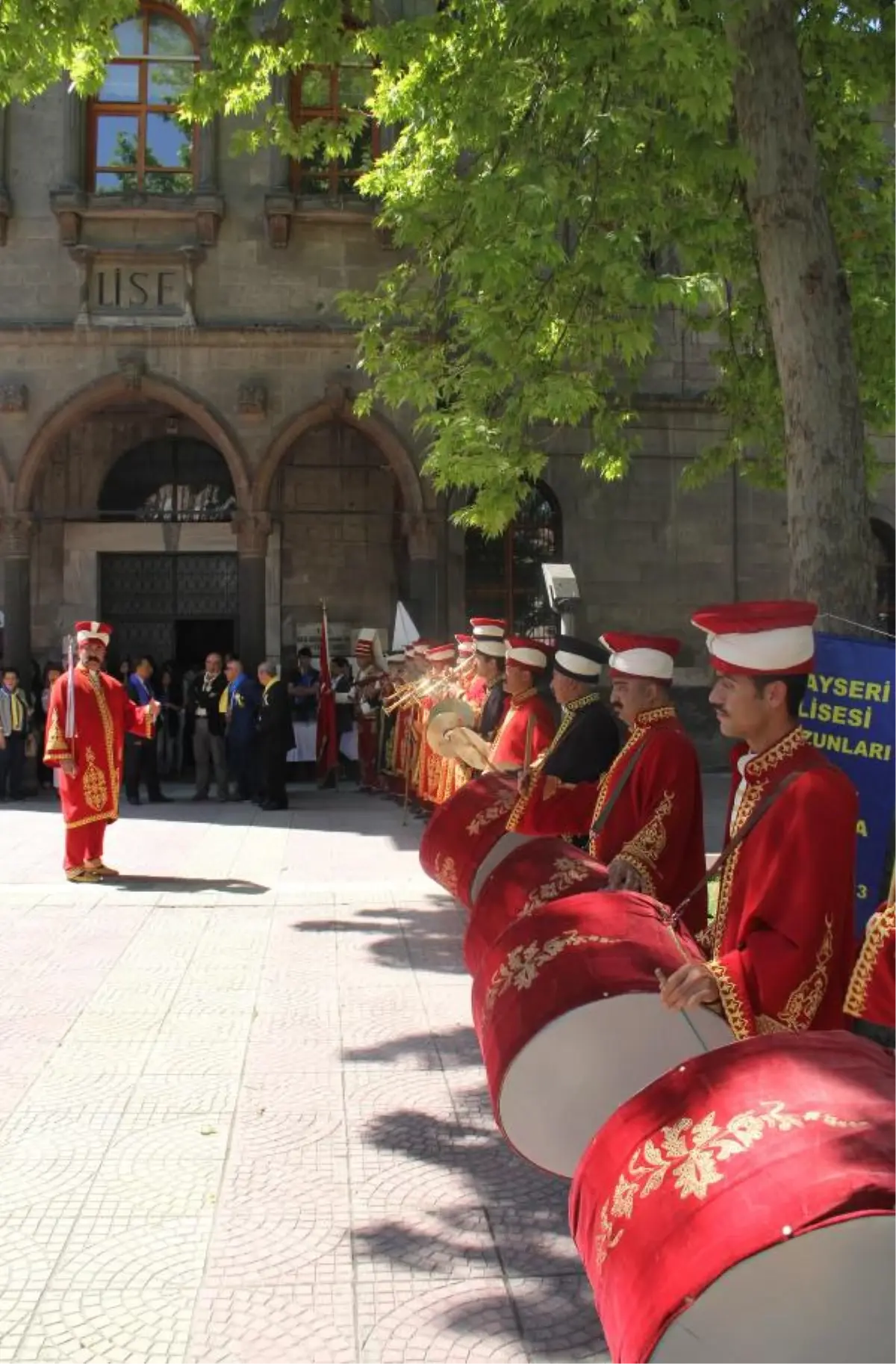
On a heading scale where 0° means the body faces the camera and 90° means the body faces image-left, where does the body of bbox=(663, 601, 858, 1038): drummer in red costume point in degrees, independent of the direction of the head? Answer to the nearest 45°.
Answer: approximately 90°

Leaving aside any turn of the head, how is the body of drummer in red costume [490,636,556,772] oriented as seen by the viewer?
to the viewer's left

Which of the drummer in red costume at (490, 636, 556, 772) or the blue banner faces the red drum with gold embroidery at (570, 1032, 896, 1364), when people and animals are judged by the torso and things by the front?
the blue banner

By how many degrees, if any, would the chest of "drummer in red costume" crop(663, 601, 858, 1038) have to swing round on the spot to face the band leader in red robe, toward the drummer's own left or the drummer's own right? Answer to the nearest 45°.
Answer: approximately 45° to the drummer's own right

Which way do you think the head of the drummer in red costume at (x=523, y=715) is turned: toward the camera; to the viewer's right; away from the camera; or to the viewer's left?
to the viewer's left

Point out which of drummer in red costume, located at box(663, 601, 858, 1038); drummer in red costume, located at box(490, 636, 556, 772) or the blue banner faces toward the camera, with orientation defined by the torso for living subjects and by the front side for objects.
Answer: the blue banner

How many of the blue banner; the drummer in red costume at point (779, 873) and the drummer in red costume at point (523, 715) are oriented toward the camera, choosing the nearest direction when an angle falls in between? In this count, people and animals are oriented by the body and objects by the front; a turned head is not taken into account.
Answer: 1

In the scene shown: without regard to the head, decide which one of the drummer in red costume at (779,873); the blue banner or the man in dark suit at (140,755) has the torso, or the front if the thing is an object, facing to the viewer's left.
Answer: the drummer in red costume

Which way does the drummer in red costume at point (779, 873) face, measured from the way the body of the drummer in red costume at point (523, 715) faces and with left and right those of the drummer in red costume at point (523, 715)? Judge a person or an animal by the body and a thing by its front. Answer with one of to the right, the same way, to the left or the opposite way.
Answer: the same way

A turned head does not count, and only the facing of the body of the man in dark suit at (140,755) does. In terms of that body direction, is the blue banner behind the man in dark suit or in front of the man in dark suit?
in front

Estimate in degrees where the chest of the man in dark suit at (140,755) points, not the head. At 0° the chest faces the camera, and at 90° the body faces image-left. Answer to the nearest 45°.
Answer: approximately 315°

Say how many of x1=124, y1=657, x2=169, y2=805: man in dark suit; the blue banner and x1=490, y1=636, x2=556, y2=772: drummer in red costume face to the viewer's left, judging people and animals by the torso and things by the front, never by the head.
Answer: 1

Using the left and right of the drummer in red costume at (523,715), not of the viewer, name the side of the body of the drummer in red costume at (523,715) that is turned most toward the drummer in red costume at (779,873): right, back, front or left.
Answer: left

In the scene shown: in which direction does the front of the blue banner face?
toward the camera

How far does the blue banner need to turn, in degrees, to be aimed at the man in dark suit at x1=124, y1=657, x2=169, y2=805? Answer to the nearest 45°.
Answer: approximately 135° to its right

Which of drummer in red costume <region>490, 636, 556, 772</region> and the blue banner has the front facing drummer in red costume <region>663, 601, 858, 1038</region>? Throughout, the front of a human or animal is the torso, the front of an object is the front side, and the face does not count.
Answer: the blue banner

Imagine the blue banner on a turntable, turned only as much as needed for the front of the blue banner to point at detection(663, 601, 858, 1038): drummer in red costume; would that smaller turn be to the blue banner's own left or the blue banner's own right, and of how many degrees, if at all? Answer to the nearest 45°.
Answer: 0° — it already faces them
